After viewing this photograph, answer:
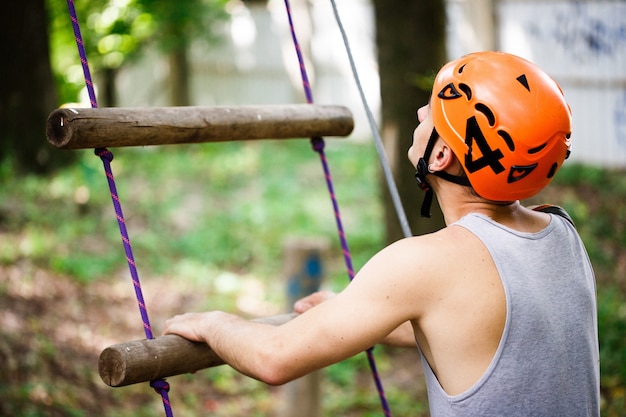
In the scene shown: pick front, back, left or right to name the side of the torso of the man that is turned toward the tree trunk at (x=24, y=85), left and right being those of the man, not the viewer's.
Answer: front

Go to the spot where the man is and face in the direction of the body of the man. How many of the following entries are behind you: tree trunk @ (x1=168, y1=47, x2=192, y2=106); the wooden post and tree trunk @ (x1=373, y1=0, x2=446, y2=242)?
0

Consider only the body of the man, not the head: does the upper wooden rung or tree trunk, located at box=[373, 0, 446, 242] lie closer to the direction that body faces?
the upper wooden rung

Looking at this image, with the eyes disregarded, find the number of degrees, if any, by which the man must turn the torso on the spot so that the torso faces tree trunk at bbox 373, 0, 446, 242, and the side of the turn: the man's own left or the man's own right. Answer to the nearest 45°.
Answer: approximately 45° to the man's own right

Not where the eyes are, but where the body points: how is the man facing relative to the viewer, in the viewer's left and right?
facing away from the viewer and to the left of the viewer

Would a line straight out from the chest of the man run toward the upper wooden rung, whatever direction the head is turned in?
yes

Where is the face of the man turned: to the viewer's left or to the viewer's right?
to the viewer's left

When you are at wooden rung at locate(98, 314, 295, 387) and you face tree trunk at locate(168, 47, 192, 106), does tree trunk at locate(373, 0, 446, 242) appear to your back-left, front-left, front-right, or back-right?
front-right

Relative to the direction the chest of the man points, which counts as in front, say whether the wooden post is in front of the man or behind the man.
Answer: in front

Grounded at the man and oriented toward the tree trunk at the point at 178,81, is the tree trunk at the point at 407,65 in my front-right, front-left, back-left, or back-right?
front-right

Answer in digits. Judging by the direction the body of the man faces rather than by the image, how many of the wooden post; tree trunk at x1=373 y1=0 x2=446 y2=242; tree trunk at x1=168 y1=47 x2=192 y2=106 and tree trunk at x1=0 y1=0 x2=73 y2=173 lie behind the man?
0

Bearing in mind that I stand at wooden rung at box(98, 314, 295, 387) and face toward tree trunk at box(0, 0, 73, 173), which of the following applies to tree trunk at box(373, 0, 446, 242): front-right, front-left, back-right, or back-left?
front-right

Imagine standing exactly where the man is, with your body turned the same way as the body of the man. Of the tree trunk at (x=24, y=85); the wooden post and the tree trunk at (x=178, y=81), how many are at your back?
0
